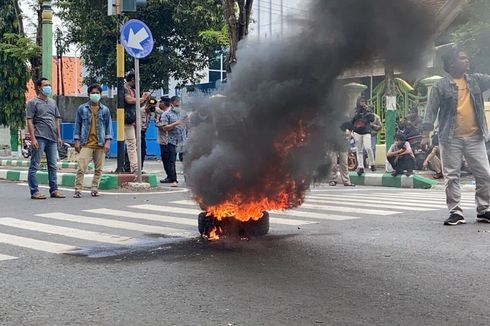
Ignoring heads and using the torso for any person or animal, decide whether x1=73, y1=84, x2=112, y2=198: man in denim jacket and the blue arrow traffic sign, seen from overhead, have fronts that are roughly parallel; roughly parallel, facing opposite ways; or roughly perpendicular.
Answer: roughly parallel

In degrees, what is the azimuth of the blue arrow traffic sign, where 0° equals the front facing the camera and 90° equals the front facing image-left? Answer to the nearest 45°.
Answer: approximately 0°

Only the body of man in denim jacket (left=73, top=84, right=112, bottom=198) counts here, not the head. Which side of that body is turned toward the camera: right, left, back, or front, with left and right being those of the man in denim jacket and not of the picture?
front

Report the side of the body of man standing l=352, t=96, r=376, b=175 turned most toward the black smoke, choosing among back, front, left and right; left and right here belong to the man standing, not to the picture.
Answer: front

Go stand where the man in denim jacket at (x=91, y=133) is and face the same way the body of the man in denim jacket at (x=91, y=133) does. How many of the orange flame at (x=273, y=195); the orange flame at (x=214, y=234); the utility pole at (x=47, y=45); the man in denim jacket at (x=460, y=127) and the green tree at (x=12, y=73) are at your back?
2

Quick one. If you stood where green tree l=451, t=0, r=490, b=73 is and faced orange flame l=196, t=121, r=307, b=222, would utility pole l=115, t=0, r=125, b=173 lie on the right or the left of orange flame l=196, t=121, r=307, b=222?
right

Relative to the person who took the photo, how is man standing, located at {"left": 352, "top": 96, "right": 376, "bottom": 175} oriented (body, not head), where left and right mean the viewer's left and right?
facing the viewer

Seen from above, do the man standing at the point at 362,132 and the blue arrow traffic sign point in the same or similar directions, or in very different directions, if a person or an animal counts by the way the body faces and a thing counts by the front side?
same or similar directions

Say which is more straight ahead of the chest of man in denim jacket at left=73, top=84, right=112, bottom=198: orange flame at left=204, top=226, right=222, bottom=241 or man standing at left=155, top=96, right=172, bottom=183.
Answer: the orange flame

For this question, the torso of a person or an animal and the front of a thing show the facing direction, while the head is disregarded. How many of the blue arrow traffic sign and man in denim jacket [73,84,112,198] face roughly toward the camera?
2

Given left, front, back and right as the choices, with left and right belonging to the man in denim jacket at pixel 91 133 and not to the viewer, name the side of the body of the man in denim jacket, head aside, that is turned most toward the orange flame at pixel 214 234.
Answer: front

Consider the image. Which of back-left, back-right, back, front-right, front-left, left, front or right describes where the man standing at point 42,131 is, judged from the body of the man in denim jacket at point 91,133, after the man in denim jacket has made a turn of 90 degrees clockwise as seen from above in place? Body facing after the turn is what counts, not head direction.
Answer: front
